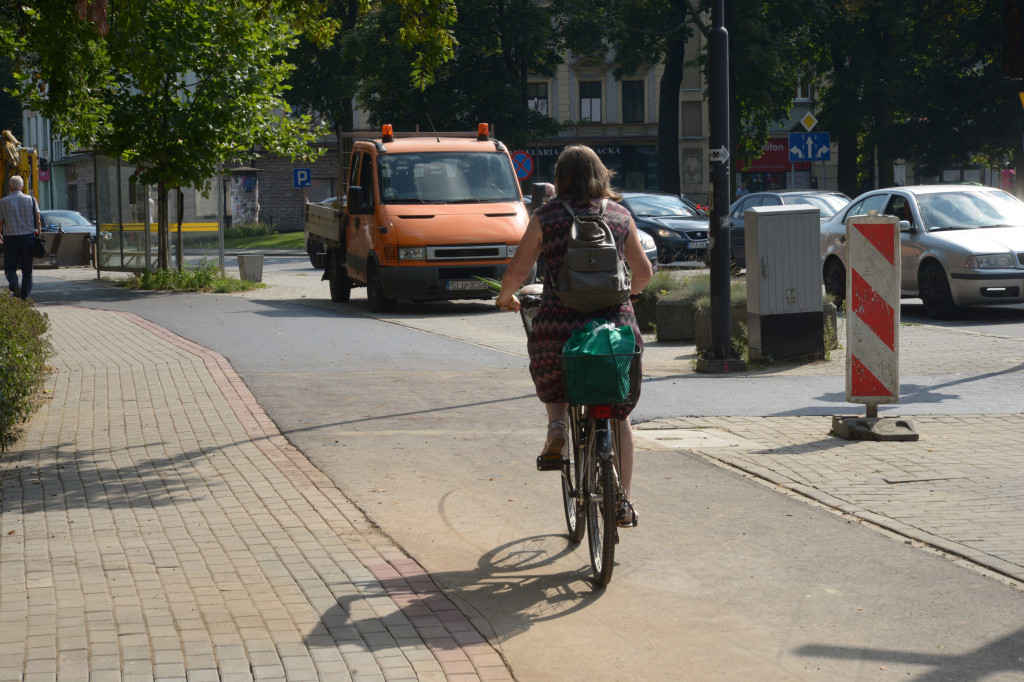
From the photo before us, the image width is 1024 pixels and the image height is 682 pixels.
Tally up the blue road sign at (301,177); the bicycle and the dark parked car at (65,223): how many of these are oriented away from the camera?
1

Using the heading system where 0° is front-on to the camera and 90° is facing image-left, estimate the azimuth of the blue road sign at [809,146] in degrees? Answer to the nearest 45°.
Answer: approximately 0°

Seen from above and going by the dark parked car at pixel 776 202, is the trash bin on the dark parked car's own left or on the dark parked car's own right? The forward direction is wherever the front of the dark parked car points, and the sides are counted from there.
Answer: on the dark parked car's own right

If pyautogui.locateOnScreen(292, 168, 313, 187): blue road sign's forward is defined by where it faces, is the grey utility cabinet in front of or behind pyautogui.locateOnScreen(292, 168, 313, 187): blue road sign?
in front

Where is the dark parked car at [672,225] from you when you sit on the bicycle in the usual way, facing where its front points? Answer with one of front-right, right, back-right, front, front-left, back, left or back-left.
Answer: front

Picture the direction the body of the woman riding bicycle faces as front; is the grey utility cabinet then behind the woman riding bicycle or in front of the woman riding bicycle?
in front

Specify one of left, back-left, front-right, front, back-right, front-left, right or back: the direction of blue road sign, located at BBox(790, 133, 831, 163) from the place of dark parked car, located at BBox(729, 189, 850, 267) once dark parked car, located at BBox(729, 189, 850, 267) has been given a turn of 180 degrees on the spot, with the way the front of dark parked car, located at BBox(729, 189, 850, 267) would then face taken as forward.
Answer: front-right

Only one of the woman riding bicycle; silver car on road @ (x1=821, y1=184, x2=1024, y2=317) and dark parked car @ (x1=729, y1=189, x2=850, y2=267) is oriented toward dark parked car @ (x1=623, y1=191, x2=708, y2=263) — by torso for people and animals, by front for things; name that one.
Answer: the woman riding bicycle

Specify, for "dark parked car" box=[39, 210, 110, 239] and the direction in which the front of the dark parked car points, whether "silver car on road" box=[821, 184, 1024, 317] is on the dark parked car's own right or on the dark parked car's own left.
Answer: on the dark parked car's own right

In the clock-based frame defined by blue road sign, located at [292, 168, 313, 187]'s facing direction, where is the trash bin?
The trash bin is roughly at 12 o'clock from the blue road sign.

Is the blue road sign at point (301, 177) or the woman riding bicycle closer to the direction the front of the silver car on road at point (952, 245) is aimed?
the woman riding bicycle

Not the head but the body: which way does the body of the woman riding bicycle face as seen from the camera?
away from the camera

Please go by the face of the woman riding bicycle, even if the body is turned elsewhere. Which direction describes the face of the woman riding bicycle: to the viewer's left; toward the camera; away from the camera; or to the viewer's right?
away from the camera

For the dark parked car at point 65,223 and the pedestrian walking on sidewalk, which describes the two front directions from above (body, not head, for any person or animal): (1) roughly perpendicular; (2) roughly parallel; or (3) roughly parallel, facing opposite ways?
roughly perpendicular

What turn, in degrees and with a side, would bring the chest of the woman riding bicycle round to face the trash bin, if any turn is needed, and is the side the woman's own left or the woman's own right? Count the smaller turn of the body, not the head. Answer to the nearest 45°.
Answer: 0° — they already face it

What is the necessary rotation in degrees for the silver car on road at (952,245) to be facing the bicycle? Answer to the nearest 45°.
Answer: approximately 45° to its right

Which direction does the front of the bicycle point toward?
away from the camera

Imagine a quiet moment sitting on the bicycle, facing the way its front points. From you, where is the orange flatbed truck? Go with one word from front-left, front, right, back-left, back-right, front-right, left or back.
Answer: front
